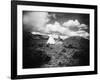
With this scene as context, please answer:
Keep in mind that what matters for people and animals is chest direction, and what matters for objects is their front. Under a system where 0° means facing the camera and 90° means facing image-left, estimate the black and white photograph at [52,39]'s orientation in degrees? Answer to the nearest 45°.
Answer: approximately 315°
